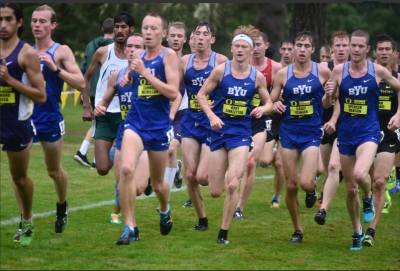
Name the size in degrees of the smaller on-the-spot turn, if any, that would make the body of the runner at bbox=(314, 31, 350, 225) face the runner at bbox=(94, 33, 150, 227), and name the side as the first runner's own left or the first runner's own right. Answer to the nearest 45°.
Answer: approximately 45° to the first runner's own right

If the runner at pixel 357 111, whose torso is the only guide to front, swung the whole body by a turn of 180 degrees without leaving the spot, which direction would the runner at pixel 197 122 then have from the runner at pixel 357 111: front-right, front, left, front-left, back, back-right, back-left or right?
left

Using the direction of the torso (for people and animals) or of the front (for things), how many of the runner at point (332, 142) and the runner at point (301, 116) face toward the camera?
2

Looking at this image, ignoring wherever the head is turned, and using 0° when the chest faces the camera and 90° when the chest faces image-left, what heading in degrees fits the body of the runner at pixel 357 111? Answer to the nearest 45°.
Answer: approximately 0°

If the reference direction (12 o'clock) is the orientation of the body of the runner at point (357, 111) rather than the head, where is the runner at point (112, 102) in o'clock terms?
the runner at point (112, 102) is roughly at 3 o'clock from the runner at point (357, 111).

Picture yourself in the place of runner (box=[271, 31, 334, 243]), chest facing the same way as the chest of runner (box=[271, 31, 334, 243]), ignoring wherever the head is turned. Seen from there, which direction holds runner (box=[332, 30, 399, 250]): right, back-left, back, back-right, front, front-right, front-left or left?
left

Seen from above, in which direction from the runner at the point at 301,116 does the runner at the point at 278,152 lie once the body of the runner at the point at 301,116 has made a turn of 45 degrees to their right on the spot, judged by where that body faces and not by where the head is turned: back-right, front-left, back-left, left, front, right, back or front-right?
back-right

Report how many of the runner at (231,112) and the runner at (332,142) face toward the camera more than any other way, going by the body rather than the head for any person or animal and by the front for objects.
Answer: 2

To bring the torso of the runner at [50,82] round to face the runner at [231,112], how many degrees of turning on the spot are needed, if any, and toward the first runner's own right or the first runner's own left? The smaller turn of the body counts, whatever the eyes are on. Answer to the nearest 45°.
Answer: approximately 135° to the first runner's own left
